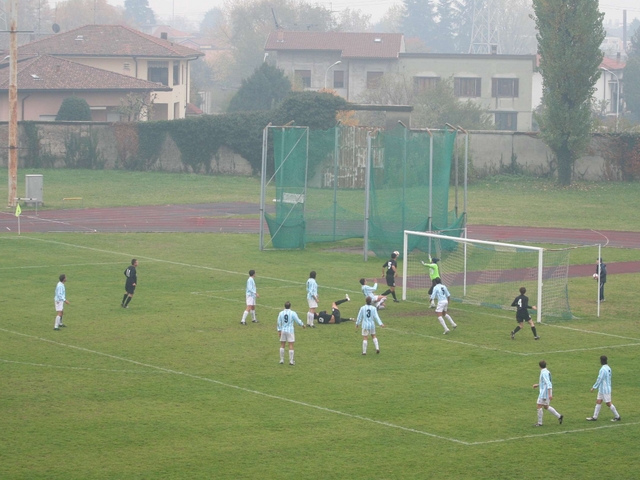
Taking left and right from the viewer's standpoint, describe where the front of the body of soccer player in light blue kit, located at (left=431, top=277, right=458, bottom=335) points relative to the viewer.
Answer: facing away from the viewer and to the left of the viewer

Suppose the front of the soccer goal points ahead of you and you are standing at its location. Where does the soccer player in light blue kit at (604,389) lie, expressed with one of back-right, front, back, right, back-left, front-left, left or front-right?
front-left

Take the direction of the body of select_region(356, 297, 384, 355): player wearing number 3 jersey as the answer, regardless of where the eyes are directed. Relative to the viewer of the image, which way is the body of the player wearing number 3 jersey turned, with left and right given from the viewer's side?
facing away from the viewer

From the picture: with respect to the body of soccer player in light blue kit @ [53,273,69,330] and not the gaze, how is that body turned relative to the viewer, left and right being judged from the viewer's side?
facing to the right of the viewer

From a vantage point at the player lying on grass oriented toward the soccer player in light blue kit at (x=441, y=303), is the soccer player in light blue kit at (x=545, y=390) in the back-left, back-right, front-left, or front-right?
front-right

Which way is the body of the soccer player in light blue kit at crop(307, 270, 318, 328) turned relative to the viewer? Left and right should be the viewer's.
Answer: facing away from the viewer and to the right of the viewer

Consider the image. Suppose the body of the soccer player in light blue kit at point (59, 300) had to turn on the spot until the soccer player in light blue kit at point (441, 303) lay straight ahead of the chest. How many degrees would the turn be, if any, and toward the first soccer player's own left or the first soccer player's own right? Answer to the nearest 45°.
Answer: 0° — they already face them

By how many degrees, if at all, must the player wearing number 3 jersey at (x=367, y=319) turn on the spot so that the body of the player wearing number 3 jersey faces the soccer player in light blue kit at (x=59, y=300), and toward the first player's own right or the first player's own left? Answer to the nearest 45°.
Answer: approximately 90° to the first player's own left

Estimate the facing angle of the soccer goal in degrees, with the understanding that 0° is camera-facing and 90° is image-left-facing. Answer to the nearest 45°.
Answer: approximately 45°

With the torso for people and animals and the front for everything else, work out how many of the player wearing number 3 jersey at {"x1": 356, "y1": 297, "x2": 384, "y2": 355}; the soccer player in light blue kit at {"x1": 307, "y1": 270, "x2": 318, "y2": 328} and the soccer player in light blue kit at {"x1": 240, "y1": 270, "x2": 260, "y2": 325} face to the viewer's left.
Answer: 0
